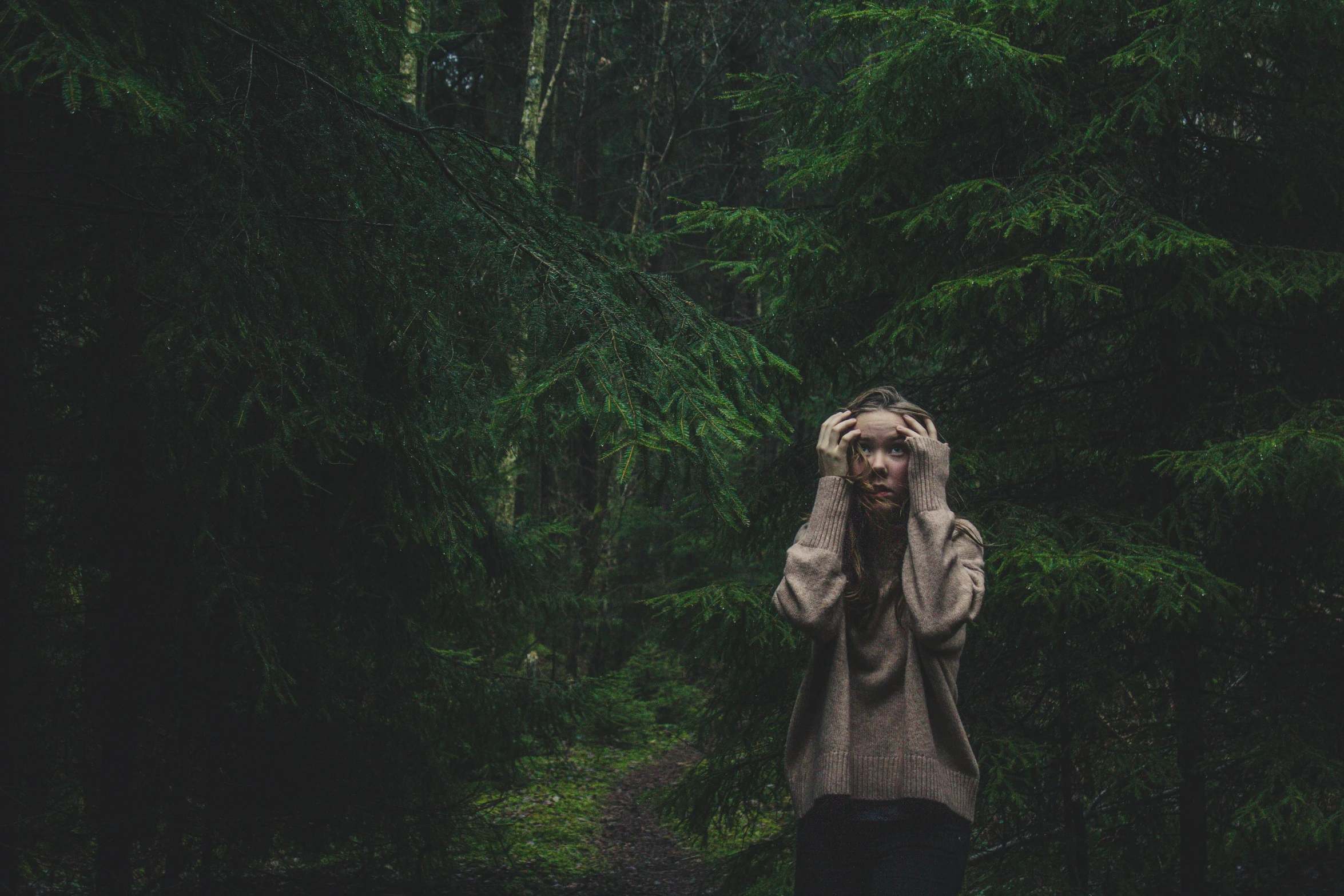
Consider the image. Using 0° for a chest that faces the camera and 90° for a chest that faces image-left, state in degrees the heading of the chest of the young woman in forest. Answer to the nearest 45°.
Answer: approximately 0°

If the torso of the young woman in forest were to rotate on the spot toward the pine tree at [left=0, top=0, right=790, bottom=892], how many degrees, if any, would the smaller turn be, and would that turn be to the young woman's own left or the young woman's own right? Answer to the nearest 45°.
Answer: approximately 135° to the young woman's own right

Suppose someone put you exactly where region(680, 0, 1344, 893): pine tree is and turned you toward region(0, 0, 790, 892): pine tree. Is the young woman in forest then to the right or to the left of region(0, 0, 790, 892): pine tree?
left

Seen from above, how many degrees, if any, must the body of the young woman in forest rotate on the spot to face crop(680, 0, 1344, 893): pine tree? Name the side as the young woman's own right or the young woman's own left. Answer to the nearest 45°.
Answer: approximately 180°
